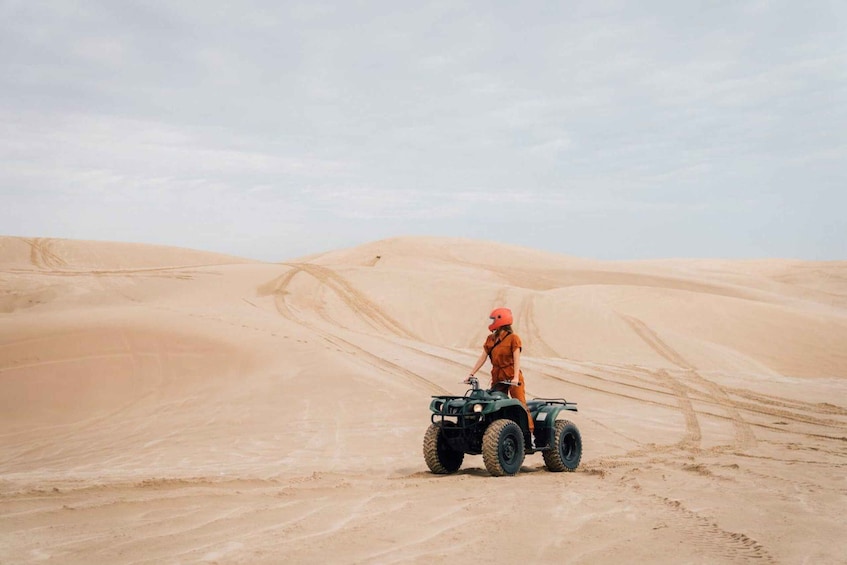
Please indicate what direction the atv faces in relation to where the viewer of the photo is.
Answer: facing the viewer and to the left of the viewer

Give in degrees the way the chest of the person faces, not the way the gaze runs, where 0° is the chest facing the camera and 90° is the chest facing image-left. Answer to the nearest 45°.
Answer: approximately 45°

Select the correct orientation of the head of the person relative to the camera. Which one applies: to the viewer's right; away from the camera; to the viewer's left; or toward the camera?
to the viewer's left
